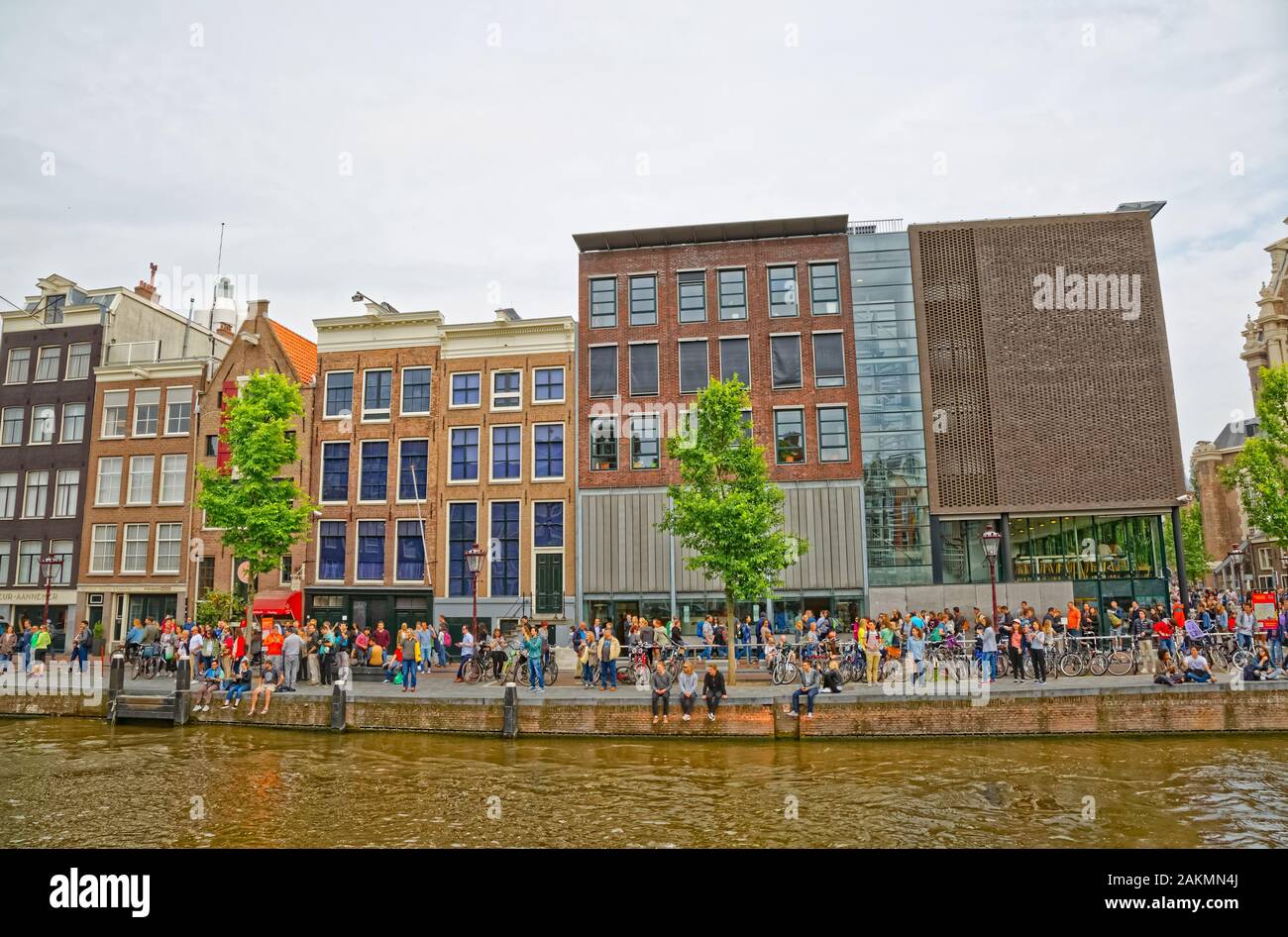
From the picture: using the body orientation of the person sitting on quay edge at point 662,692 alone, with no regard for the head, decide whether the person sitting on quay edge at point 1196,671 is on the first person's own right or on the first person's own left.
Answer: on the first person's own left

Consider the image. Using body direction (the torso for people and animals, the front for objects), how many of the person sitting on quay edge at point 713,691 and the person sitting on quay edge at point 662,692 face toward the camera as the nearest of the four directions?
2

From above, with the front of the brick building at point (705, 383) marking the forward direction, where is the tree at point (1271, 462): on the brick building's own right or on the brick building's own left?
on the brick building's own left

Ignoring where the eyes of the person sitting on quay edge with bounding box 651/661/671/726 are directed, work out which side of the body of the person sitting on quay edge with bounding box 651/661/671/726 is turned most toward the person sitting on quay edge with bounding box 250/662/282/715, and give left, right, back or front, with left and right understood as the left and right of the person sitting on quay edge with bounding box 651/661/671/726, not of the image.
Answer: right

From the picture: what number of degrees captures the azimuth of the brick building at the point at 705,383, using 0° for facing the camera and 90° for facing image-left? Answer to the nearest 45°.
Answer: approximately 0°

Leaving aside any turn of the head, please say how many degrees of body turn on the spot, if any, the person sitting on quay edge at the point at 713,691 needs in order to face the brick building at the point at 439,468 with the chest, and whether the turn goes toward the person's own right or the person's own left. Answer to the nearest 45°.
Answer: approximately 135° to the person's own right

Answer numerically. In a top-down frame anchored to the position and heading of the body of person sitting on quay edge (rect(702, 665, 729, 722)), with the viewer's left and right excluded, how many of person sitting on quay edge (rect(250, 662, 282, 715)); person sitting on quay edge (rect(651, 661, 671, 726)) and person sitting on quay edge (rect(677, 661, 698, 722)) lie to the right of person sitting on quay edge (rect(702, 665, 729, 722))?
3

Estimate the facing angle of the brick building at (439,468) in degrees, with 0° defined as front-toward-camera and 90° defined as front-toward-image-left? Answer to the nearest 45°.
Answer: approximately 0°
